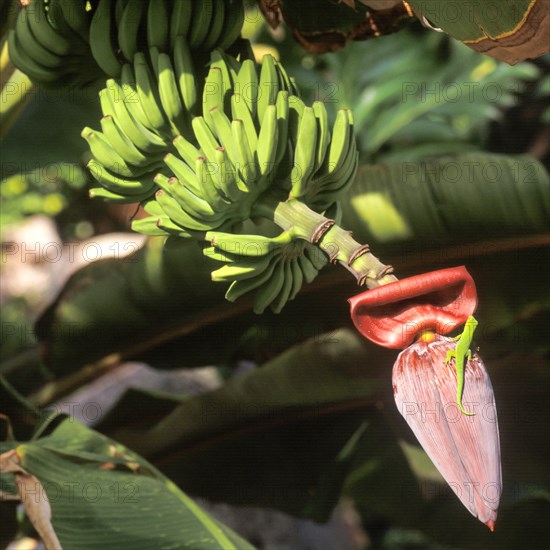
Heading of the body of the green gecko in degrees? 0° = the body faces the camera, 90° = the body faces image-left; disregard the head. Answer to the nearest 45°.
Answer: approximately 180°
